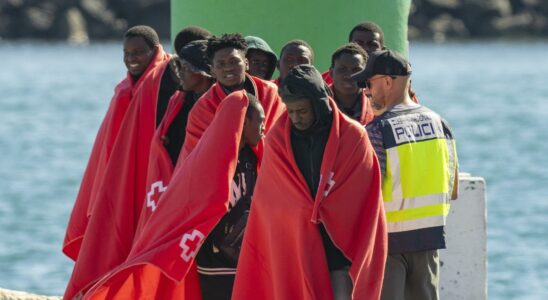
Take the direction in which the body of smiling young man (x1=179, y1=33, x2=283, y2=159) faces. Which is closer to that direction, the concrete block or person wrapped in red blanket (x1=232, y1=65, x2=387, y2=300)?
the person wrapped in red blanket

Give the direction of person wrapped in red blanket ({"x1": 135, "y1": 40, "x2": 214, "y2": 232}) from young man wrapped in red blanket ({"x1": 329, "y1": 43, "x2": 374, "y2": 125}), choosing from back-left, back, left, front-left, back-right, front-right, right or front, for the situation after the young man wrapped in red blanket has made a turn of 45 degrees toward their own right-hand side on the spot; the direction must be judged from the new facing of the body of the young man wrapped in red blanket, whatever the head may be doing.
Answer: front-right

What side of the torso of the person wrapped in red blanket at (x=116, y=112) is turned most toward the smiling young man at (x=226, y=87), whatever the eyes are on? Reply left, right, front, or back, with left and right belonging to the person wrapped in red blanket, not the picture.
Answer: left

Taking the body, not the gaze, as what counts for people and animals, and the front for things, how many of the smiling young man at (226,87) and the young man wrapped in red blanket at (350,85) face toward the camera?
2

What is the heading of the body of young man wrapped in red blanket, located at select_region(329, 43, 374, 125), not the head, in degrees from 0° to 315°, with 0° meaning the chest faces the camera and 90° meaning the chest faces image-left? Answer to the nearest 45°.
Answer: approximately 0°

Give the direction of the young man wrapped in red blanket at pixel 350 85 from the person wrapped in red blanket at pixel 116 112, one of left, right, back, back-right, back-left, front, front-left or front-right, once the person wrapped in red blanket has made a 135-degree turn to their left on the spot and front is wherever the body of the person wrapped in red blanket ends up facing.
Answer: front-right

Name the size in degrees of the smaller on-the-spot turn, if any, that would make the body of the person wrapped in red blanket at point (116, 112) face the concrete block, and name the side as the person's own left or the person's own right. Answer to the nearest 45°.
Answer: approximately 135° to the person's own left
